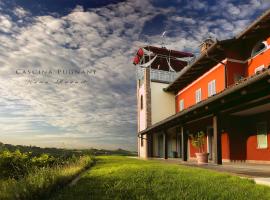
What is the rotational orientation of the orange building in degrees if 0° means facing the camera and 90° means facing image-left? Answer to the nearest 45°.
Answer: approximately 45°
